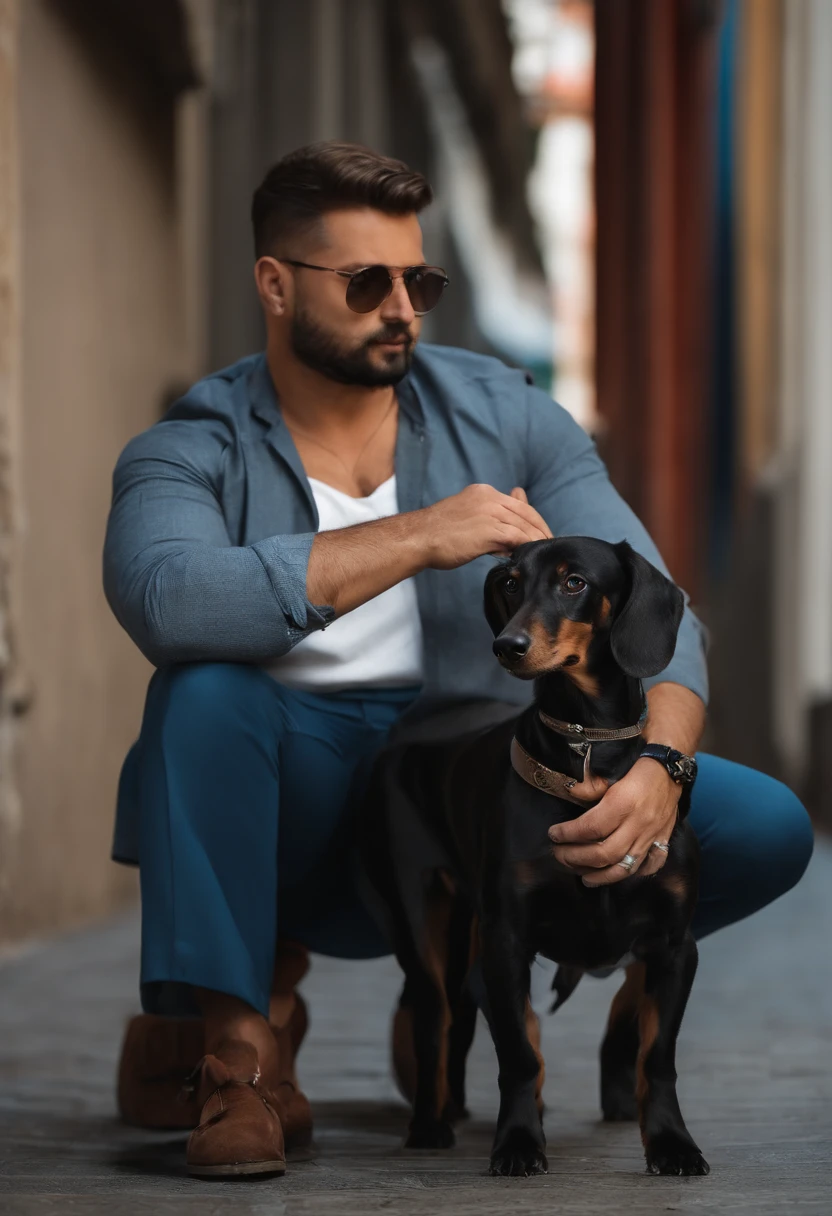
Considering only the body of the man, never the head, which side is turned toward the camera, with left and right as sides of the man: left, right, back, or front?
front

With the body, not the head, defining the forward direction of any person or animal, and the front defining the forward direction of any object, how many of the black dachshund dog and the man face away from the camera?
0

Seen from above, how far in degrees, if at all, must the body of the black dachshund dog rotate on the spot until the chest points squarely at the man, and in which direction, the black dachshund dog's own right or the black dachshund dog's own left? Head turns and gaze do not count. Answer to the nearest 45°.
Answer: approximately 180°

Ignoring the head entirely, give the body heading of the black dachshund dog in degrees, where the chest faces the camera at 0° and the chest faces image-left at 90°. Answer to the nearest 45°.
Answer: approximately 315°

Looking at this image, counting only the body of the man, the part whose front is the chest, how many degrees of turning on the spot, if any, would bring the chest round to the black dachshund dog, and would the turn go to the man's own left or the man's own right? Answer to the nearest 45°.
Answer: approximately 45° to the man's own left

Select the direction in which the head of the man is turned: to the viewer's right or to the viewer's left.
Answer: to the viewer's right
